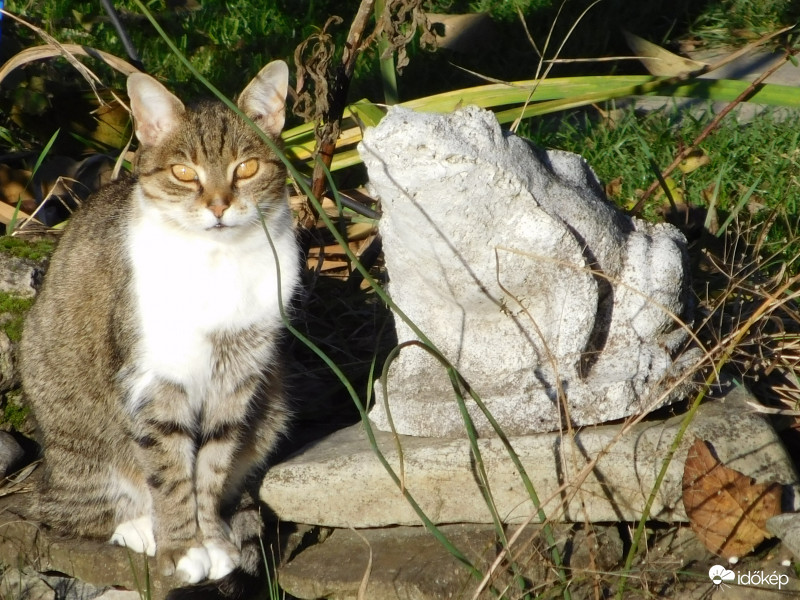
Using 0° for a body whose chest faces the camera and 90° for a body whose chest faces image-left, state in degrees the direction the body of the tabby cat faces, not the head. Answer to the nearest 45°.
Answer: approximately 315°

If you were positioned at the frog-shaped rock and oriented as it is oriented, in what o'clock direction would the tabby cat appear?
The tabby cat is roughly at 12 o'clock from the frog-shaped rock.

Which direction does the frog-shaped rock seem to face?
to the viewer's left

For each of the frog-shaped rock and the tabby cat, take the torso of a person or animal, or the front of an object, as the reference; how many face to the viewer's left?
1
